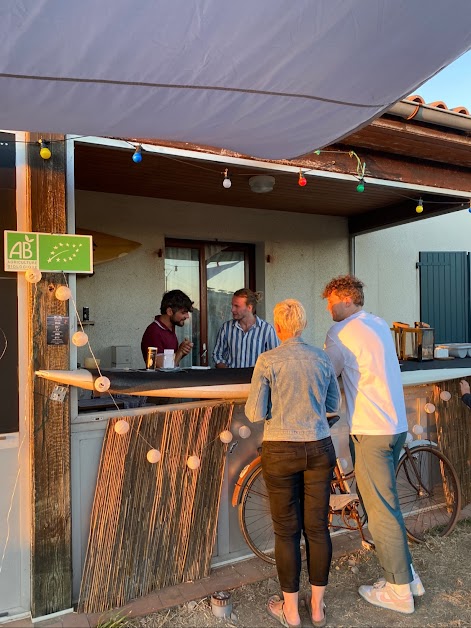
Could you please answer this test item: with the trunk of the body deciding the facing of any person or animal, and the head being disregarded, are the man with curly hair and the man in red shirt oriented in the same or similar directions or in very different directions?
very different directions

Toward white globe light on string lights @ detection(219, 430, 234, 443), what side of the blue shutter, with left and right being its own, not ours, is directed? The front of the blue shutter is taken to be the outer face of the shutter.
front

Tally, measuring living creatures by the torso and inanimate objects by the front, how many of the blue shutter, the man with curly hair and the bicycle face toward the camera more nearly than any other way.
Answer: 1

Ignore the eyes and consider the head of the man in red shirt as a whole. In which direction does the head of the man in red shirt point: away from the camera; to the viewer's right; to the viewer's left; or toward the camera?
to the viewer's right

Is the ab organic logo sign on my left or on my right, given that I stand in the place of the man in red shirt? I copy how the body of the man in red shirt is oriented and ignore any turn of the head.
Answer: on my right

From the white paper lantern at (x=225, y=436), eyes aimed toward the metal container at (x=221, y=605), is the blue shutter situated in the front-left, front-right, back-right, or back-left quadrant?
back-left

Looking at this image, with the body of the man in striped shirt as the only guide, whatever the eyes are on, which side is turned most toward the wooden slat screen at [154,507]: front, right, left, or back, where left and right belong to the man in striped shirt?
front

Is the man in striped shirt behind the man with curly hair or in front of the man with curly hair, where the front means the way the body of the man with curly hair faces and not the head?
in front

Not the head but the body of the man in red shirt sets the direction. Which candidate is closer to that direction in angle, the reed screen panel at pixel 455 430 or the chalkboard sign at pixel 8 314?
the reed screen panel
